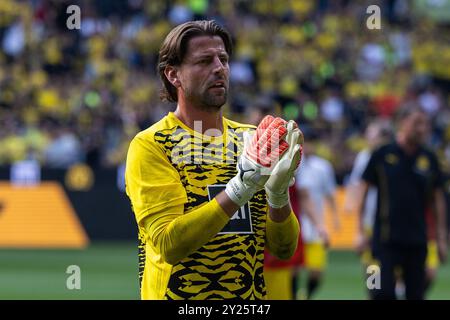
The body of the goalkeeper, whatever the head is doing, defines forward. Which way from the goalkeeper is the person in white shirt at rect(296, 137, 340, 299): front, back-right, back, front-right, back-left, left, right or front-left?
back-left

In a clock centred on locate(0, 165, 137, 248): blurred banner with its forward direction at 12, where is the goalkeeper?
The goalkeeper is roughly at 12 o'clock from the blurred banner.

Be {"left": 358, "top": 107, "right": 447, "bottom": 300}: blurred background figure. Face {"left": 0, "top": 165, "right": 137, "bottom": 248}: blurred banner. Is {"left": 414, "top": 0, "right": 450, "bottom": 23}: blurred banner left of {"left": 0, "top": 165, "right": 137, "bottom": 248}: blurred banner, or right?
right

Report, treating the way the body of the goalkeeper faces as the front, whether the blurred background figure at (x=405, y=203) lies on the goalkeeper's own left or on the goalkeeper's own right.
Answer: on the goalkeeper's own left

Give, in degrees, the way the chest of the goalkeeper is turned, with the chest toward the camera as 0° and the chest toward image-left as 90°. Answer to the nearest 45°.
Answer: approximately 315°

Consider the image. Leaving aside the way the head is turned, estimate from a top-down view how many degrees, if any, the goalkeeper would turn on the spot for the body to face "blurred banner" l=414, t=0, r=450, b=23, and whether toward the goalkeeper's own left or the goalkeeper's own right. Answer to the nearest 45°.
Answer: approximately 135° to the goalkeeper's own left
